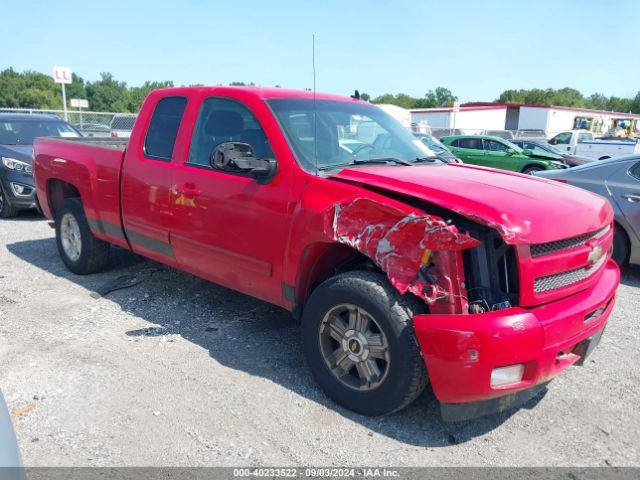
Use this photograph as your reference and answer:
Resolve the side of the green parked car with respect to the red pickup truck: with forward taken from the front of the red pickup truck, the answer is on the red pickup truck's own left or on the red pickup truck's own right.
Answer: on the red pickup truck's own left

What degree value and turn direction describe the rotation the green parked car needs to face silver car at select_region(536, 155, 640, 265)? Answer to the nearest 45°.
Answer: approximately 45° to its right

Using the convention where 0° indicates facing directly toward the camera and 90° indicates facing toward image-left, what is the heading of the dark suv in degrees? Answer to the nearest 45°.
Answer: approximately 315°

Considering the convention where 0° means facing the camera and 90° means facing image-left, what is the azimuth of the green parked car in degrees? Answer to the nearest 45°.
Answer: approximately 315°

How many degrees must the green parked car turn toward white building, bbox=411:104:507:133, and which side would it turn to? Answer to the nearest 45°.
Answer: approximately 135° to its left

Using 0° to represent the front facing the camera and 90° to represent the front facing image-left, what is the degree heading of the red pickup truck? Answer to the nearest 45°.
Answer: approximately 315°

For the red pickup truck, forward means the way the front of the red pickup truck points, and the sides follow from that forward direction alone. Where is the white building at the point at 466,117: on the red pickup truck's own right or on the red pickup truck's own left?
on the red pickup truck's own left

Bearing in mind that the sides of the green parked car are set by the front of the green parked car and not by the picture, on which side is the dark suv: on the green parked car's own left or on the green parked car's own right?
on the green parked car's own right

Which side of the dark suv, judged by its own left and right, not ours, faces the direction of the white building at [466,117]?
left

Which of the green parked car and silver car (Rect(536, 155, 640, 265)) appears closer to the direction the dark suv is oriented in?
the silver car
